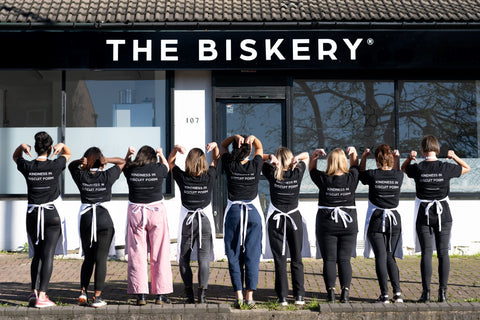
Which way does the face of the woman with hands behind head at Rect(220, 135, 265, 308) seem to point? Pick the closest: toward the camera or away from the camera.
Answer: away from the camera

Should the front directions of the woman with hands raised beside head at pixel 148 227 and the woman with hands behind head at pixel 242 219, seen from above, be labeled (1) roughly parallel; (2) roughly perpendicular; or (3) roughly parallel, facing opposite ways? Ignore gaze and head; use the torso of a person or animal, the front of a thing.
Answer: roughly parallel

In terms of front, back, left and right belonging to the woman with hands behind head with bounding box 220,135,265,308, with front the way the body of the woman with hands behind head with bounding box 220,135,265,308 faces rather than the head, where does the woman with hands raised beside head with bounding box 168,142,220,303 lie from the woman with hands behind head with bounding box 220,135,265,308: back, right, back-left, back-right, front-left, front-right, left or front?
left

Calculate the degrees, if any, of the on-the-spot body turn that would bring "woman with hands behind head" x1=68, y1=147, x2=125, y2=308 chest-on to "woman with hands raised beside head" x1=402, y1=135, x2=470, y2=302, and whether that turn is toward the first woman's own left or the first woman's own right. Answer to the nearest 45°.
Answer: approximately 90° to the first woman's own right

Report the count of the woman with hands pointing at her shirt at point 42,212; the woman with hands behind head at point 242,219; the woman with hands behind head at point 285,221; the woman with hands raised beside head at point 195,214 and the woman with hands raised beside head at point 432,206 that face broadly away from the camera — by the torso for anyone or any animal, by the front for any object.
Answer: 5

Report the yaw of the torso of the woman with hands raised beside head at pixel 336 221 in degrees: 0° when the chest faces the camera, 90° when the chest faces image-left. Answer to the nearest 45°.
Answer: approximately 180°

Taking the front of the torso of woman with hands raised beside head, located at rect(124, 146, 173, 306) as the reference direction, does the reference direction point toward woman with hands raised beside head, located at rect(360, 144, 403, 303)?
no

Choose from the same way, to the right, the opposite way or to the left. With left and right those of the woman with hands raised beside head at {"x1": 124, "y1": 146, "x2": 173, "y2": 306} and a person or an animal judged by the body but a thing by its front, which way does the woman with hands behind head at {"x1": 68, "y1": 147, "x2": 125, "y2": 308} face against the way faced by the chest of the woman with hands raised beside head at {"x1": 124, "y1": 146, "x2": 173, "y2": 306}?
the same way

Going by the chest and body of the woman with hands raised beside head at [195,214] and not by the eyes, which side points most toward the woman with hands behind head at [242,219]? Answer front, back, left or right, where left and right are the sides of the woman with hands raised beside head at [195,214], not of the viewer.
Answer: right

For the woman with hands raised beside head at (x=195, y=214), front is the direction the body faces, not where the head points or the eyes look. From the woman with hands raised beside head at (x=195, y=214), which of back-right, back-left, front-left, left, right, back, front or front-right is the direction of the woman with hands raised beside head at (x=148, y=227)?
left

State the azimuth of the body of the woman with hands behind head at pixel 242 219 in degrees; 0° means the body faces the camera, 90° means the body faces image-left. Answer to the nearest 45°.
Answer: approximately 180°

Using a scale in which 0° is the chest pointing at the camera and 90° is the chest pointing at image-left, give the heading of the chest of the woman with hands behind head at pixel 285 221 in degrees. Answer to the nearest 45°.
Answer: approximately 180°

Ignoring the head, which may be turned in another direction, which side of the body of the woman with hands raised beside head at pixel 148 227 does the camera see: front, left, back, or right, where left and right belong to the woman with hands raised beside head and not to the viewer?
back

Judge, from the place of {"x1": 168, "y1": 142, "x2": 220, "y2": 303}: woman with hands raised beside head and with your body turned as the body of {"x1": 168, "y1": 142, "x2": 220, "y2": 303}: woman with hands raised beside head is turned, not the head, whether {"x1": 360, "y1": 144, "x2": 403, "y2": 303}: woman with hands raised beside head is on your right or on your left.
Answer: on your right

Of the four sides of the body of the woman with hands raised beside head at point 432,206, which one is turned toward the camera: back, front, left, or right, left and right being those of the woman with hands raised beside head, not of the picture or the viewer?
back

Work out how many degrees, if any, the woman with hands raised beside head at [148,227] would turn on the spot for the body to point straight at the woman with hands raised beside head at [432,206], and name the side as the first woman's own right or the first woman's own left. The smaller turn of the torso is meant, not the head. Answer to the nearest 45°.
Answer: approximately 90° to the first woman's own right

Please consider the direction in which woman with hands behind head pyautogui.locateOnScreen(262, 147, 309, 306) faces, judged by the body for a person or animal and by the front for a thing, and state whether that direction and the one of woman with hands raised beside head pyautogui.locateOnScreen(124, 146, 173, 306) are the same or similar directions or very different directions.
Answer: same or similar directions

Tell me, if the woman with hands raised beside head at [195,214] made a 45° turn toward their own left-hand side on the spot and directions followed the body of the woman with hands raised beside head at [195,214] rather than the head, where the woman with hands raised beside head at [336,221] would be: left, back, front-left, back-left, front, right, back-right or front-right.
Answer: back-right
